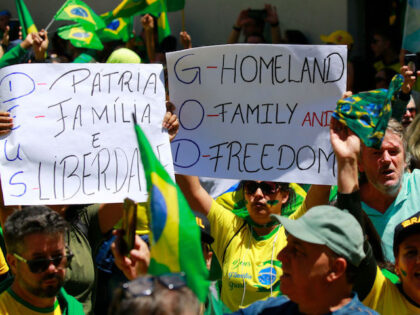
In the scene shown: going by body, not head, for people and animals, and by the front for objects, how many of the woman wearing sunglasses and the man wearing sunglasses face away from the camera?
0

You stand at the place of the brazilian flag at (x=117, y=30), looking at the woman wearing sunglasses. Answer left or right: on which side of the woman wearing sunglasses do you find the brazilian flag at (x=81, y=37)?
right

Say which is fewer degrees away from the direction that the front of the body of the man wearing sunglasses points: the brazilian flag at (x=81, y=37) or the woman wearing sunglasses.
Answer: the woman wearing sunglasses

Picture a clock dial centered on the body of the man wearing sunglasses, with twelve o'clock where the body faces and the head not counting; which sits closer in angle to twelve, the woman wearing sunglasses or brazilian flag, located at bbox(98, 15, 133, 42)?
the woman wearing sunglasses

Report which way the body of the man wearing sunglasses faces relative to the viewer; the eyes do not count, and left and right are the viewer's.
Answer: facing the viewer and to the right of the viewer

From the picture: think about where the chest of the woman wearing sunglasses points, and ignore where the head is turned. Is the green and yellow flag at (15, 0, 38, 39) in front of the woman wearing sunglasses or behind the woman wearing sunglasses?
behind

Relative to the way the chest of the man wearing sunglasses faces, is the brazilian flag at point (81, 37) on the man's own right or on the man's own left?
on the man's own left

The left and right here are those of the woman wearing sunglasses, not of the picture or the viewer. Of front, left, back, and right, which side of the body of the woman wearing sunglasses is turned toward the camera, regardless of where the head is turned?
front

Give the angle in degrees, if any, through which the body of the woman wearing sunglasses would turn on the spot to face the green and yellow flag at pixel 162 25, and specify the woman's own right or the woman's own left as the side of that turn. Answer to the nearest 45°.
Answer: approximately 180°

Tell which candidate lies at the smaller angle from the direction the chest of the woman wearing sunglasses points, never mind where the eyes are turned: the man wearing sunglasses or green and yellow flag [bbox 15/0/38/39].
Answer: the man wearing sunglasses

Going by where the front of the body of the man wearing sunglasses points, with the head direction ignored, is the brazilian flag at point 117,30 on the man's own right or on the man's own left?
on the man's own left
